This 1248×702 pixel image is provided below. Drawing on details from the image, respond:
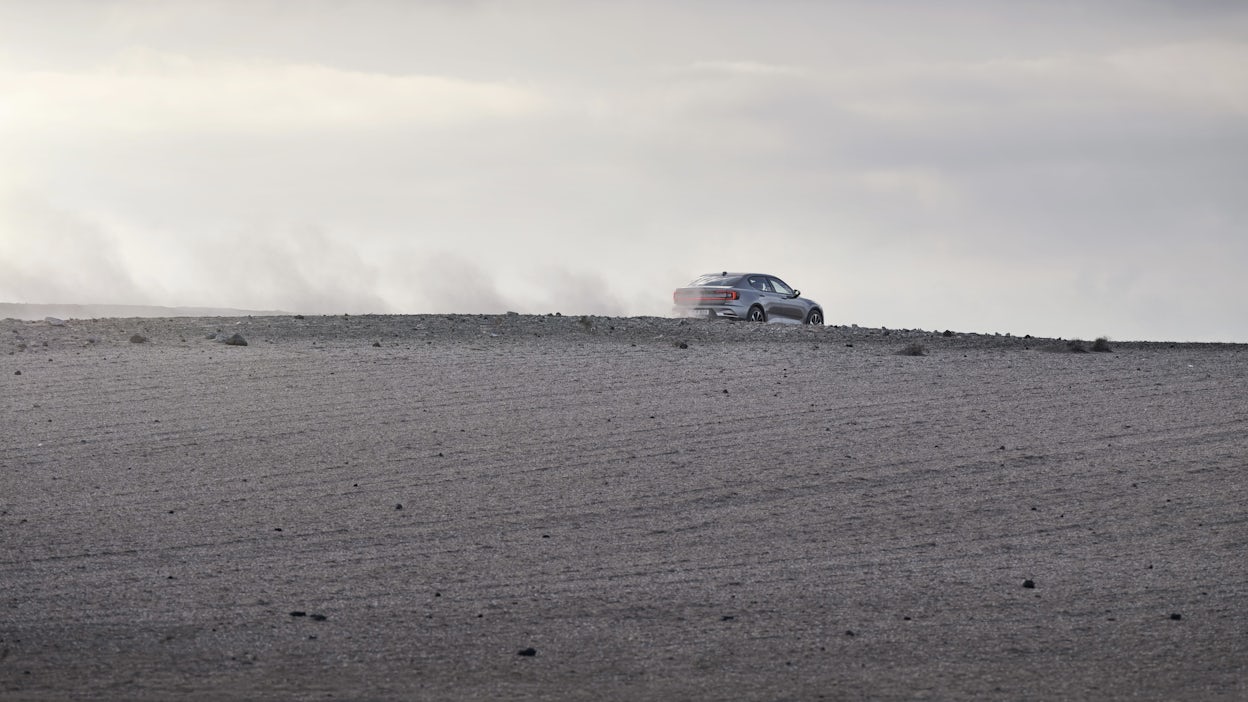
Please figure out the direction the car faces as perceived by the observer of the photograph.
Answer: facing away from the viewer and to the right of the viewer
